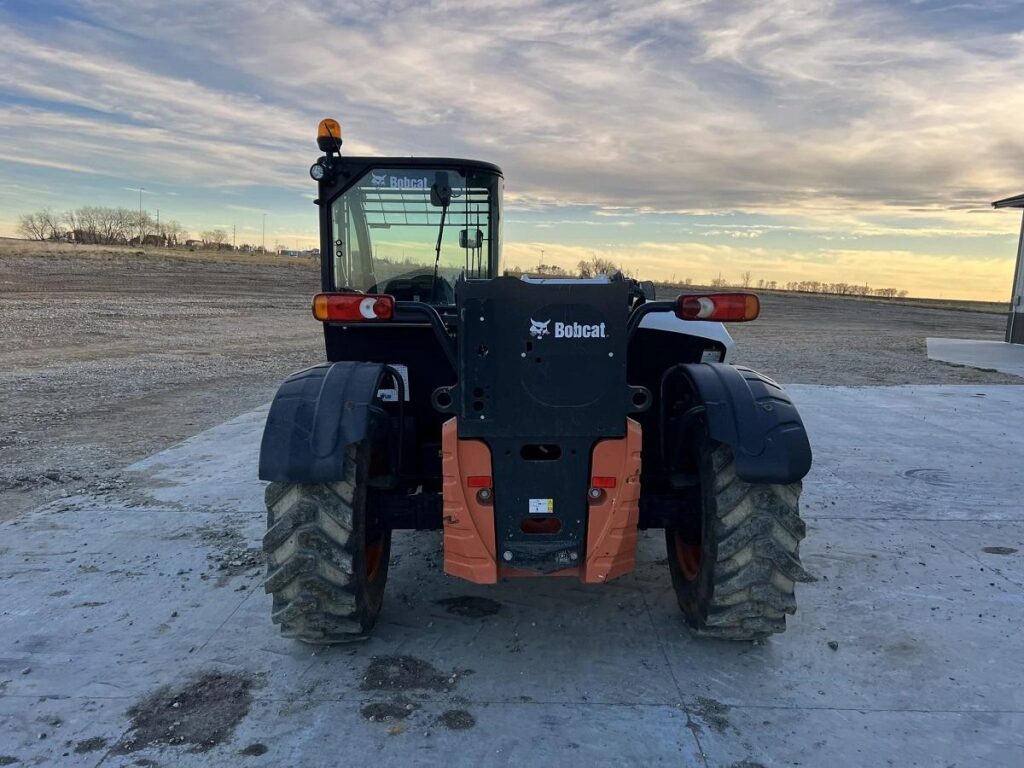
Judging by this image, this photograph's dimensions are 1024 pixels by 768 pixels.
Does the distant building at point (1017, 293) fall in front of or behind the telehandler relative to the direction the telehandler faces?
in front

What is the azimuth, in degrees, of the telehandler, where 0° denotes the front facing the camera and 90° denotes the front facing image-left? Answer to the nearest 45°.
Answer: approximately 180°
